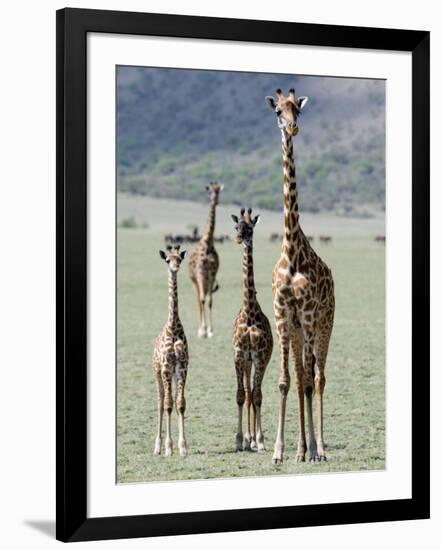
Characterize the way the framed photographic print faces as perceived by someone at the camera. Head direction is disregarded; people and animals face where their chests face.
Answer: facing the viewer and to the right of the viewer
